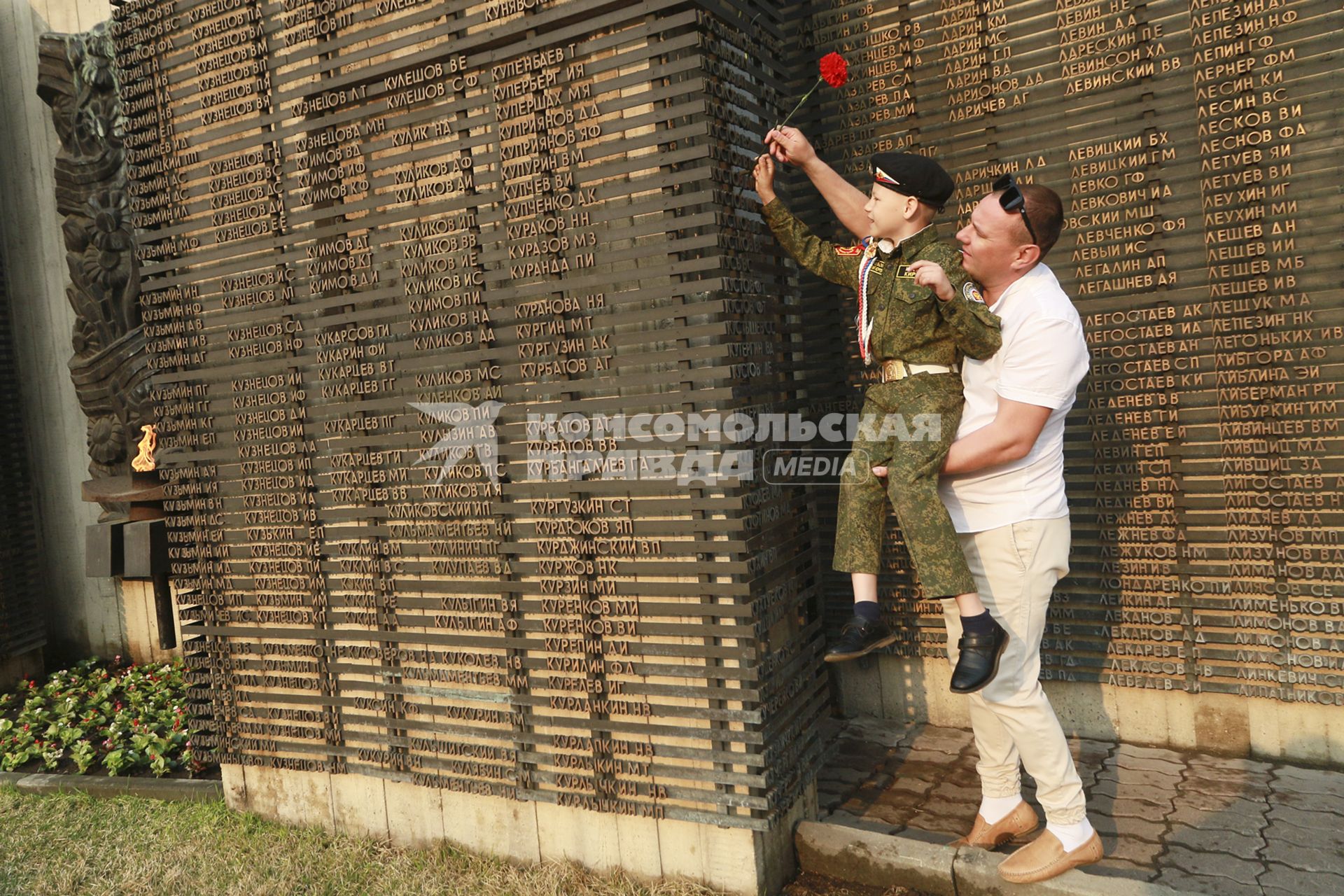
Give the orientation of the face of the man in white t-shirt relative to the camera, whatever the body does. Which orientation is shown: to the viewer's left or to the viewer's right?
to the viewer's left

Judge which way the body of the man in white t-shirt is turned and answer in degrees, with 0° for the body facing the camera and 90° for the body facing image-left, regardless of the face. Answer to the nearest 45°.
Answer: approximately 90°

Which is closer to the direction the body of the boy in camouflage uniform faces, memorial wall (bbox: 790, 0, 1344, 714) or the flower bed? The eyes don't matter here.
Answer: the flower bed

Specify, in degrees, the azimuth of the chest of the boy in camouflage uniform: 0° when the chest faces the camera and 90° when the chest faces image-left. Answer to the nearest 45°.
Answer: approximately 45°
